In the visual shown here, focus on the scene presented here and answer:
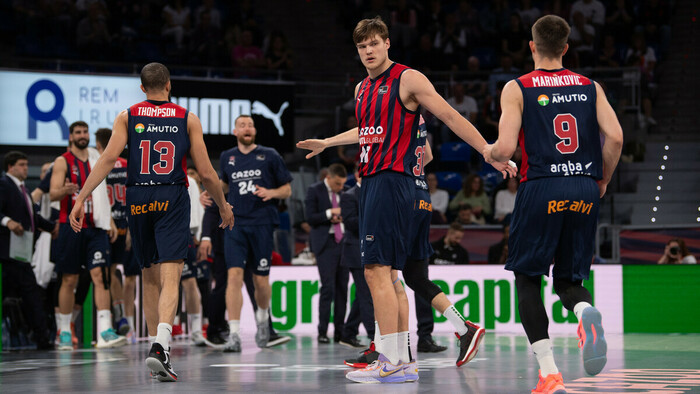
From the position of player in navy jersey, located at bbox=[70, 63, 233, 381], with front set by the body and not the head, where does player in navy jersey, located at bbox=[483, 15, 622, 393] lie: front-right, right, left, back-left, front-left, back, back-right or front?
back-right

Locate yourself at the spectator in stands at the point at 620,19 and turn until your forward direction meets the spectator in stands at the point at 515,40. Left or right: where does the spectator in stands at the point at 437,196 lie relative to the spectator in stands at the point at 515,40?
left

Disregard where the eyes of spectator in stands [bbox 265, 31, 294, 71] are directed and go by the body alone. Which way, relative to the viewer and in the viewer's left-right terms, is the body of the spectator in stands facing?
facing the viewer

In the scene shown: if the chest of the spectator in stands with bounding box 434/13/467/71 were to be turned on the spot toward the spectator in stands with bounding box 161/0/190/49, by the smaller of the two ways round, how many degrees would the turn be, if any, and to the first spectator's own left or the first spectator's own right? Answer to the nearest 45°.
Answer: approximately 90° to the first spectator's own right

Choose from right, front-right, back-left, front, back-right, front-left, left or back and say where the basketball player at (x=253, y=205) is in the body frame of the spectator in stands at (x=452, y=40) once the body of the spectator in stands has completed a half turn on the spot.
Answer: back

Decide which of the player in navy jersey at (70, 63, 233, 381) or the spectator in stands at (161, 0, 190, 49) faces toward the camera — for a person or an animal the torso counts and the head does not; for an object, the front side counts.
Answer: the spectator in stands

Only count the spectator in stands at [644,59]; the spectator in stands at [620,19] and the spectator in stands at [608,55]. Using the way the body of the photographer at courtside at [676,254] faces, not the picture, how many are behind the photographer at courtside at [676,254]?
3

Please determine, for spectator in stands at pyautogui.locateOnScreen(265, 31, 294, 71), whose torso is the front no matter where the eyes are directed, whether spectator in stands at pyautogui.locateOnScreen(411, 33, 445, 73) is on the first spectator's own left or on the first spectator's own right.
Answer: on the first spectator's own left

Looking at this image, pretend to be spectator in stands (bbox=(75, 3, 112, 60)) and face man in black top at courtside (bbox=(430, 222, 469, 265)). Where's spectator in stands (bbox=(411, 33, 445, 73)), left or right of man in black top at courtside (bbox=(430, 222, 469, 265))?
left

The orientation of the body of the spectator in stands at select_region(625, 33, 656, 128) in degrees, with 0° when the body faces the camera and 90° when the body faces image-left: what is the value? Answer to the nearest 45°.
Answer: approximately 45°

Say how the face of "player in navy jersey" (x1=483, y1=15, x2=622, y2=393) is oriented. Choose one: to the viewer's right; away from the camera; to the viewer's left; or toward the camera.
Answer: away from the camera

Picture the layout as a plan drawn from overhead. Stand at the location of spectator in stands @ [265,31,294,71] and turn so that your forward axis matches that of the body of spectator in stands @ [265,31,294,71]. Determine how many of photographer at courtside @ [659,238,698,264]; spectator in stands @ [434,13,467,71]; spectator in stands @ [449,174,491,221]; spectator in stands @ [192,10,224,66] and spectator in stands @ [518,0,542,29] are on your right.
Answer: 1

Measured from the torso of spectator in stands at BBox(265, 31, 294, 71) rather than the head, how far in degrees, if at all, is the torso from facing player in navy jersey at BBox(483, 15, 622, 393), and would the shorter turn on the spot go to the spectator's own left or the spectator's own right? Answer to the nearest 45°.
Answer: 0° — they already face them

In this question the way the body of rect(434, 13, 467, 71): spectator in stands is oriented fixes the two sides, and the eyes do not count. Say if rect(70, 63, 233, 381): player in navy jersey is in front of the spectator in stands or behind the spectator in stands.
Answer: in front

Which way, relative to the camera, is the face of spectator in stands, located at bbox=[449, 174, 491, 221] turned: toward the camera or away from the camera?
toward the camera

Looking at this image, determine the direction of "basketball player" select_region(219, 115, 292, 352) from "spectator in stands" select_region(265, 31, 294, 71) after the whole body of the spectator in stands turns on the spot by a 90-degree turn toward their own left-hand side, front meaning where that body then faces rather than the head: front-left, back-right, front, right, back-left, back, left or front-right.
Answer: right

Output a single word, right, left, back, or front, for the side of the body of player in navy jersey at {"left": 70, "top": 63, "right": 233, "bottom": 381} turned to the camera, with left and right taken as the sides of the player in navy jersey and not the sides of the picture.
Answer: back

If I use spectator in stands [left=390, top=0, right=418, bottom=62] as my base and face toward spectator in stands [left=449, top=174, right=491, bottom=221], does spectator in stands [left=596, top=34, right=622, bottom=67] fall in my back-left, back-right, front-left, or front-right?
front-left

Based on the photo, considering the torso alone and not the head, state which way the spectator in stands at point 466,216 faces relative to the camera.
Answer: toward the camera
